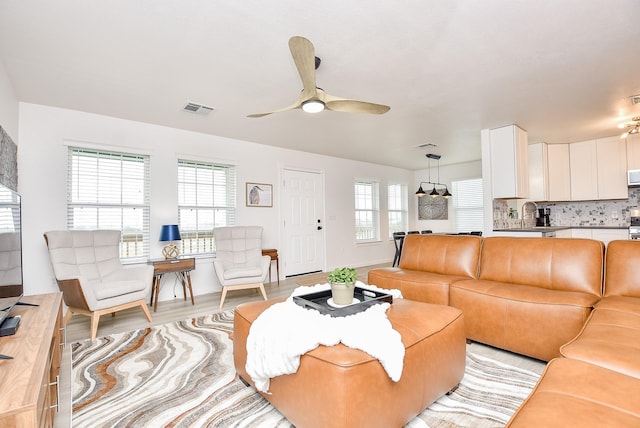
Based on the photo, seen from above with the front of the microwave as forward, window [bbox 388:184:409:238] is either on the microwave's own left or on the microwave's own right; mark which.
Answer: on the microwave's own right

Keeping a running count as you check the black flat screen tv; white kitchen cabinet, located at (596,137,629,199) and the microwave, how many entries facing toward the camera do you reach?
2

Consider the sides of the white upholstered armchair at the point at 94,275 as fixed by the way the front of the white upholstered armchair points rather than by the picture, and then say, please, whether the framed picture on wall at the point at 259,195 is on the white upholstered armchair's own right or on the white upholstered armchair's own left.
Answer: on the white upholstered armchair's own left

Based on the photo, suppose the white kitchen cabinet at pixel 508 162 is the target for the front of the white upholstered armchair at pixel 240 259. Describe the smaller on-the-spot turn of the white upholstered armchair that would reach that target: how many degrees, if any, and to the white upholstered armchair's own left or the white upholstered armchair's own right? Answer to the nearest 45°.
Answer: approximately 45° to the white upholstered armchair's own left

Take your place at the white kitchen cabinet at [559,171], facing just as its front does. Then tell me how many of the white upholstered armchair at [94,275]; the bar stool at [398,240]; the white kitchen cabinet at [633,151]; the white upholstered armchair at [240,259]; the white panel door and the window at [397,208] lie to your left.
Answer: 1

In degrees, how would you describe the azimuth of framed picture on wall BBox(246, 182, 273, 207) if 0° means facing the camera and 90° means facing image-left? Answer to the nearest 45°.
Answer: approximately 315°

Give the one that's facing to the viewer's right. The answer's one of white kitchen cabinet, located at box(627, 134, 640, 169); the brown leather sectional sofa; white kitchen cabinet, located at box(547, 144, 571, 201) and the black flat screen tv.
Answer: the black flat screen tv

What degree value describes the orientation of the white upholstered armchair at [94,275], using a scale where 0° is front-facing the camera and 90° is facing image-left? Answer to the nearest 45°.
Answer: approximately 315°

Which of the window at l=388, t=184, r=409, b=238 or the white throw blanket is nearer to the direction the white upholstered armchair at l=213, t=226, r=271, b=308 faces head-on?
the white throw blanket

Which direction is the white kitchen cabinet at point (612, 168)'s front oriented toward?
toward the camera

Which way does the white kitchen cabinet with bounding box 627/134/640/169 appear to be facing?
toward the camera

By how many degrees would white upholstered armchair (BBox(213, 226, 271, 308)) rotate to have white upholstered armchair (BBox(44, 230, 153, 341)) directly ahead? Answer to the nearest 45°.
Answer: approximately 90° to its right

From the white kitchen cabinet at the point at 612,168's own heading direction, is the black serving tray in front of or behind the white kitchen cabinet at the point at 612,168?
in front

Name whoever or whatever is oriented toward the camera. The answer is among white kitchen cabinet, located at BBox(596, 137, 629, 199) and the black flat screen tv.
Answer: the white kitchen cabinet

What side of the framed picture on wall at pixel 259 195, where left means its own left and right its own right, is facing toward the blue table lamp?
right

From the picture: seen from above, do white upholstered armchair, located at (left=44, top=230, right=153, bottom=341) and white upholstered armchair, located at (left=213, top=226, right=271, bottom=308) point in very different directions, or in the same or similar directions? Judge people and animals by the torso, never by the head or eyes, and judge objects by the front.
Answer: same or similar directions

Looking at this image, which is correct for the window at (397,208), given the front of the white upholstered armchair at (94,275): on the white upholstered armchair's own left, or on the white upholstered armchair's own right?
on the white upholstered armchair's own left

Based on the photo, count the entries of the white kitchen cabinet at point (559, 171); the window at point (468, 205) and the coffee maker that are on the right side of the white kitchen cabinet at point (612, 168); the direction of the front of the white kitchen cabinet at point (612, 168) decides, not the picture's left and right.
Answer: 3
